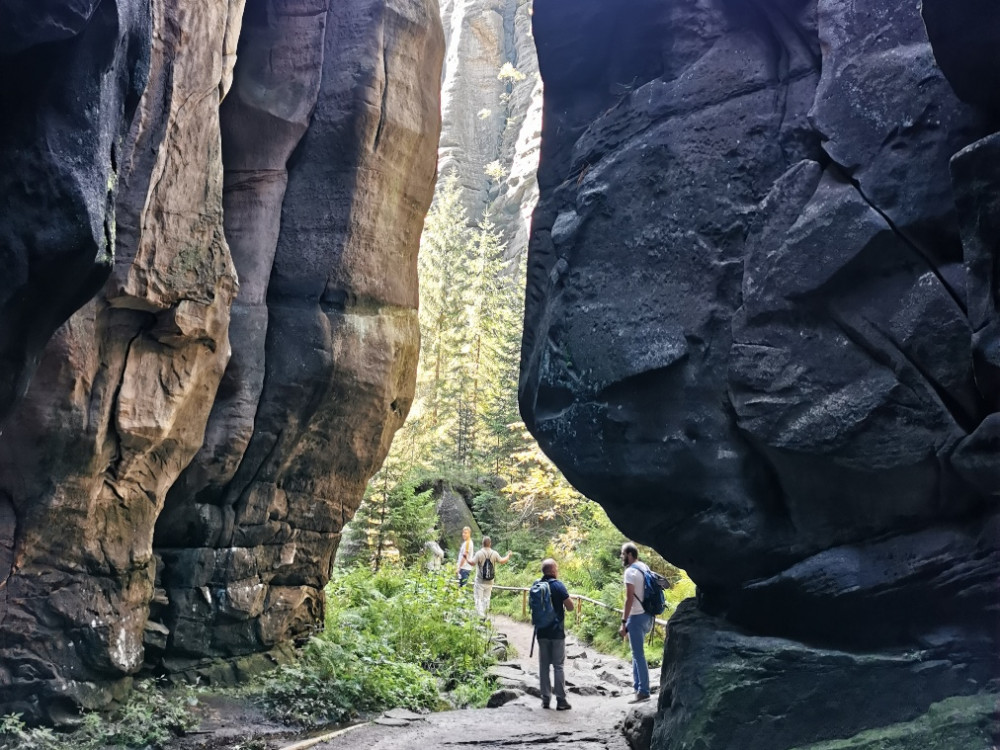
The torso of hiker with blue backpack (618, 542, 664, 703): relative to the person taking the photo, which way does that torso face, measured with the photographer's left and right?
facing to the left of the viewer

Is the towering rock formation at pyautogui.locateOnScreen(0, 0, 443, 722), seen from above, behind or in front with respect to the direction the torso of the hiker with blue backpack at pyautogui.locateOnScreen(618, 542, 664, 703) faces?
in front

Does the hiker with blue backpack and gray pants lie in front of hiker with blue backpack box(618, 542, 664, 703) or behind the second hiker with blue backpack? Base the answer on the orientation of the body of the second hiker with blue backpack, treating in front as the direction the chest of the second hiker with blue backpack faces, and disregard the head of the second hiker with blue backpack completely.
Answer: in front
